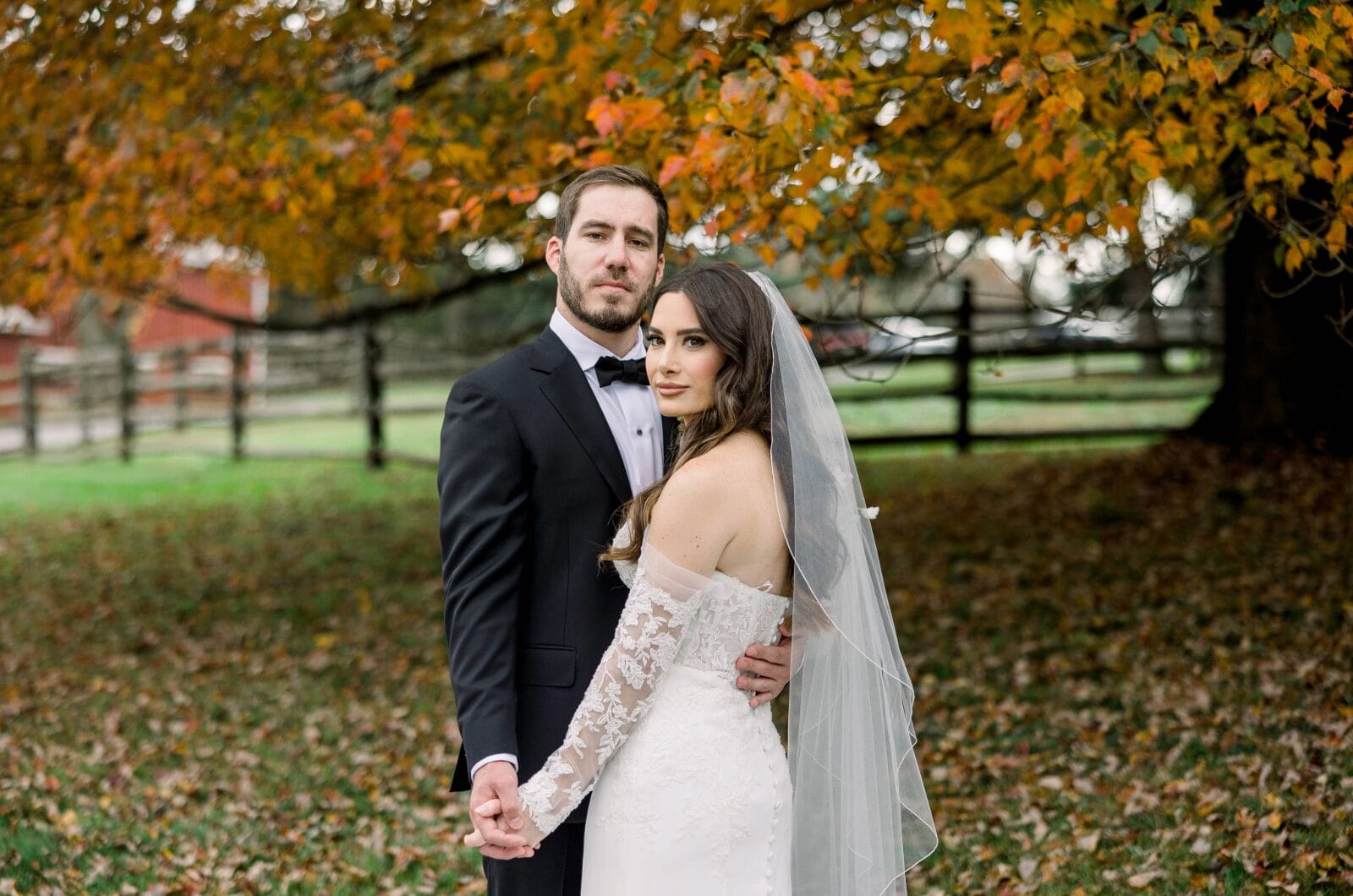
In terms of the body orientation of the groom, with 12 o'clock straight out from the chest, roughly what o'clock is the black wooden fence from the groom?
The black wooden fence is roughly at 7 o'clock from the groom.

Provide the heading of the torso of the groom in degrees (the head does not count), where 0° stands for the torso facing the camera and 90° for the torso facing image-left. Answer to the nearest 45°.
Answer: approximately 315°

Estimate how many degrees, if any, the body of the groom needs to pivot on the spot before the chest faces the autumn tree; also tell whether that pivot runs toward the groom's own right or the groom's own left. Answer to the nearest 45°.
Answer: approximately 135° to the groom's own left
